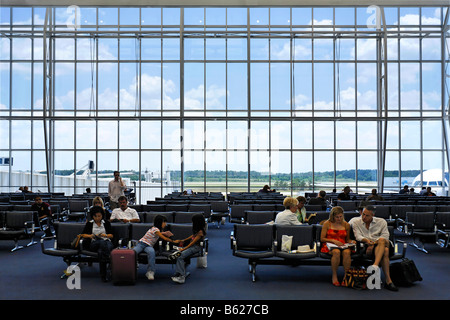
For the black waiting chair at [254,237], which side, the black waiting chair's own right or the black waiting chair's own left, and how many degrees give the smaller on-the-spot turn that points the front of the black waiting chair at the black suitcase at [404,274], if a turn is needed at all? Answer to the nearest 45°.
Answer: approximately 90° to the black waiting chair's own left

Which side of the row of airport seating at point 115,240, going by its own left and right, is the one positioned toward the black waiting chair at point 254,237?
left

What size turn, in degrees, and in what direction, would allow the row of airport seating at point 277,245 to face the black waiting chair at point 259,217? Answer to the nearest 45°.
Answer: approximately 180°

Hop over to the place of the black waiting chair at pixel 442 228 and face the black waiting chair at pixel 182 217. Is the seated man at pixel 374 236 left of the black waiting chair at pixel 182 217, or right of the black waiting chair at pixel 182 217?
left

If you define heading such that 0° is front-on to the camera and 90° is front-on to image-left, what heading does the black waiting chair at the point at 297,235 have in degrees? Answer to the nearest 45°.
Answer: approximately 0°

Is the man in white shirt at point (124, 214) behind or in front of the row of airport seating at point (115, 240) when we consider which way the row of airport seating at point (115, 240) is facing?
behind

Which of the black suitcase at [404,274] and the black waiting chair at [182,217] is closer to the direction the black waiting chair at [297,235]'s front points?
the black suitcase
